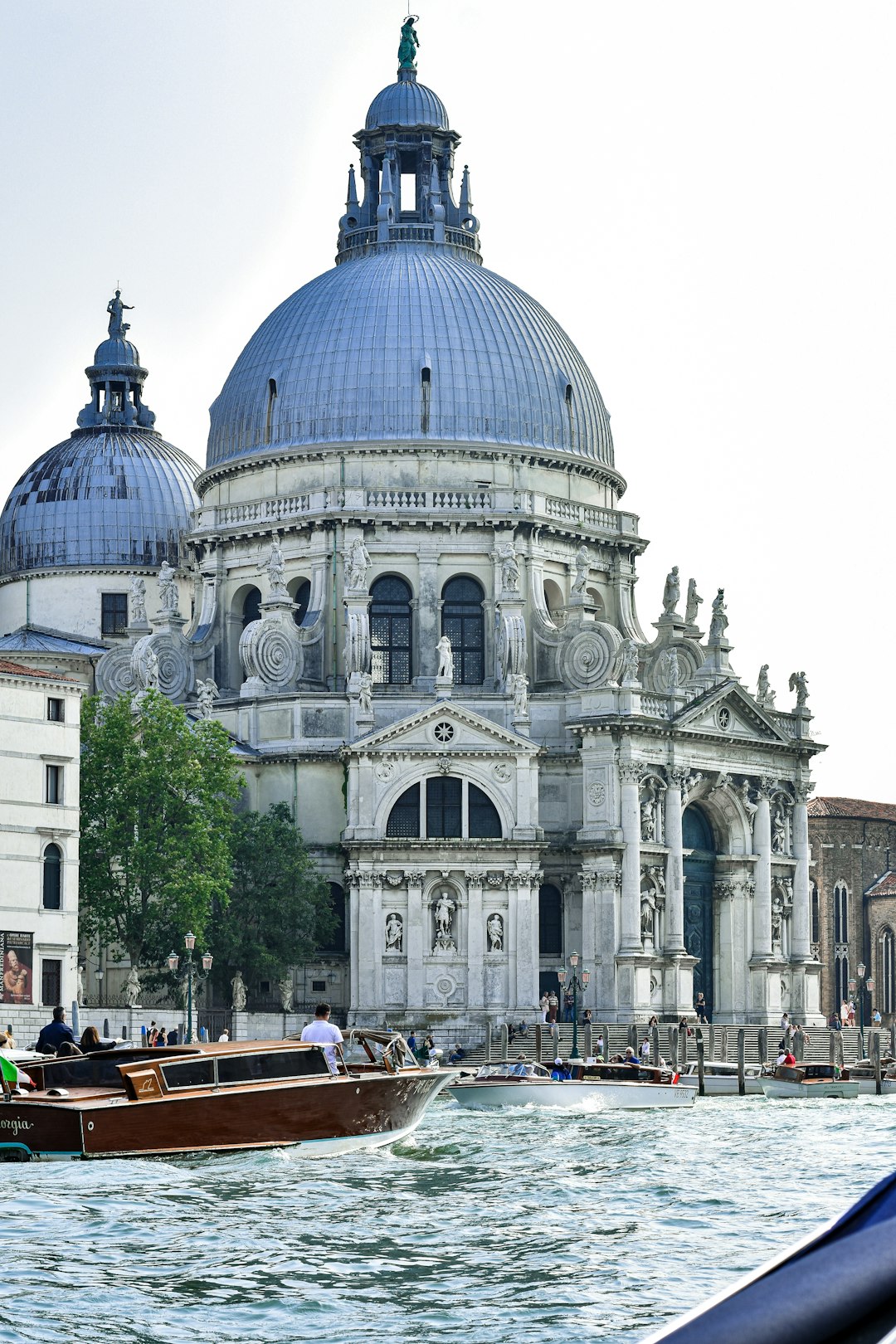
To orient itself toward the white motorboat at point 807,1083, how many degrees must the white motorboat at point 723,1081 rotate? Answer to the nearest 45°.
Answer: approximately 180°

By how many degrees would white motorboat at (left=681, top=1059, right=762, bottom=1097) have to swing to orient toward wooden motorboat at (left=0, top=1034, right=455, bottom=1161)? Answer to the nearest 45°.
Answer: approximately 90° to its left

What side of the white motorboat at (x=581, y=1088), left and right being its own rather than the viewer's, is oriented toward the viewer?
left

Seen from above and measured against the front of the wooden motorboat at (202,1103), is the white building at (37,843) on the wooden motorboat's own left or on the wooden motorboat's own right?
on the wooden motorboat's own left

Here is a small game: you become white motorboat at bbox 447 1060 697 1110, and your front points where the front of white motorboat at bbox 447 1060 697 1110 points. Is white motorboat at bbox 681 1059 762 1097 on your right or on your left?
on your right

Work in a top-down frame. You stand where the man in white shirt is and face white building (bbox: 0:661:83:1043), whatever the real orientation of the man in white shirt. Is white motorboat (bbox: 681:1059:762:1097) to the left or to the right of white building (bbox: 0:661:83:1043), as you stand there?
right

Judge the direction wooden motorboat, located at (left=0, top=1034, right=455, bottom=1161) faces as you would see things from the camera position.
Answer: facing away from the viewer and to the right of the viewer

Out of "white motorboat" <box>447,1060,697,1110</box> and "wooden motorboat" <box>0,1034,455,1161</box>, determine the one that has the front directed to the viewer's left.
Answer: the white motorboat

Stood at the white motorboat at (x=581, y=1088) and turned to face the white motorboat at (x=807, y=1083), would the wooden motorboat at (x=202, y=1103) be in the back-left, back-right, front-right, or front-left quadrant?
back-right

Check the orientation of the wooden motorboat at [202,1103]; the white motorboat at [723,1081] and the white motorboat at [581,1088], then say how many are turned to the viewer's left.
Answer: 2

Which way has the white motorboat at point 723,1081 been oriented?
to the viewer's left
